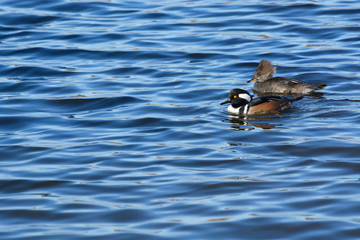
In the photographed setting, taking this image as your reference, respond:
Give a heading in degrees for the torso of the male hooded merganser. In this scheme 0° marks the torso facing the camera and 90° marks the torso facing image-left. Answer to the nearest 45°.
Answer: approximately 90°
